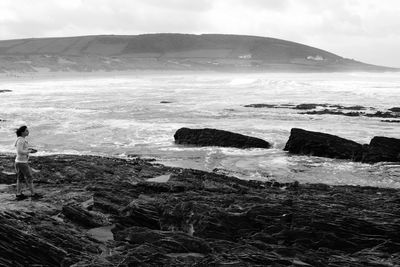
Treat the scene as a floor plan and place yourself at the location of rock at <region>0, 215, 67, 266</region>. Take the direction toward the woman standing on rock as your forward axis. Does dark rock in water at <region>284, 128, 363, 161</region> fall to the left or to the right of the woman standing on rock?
right

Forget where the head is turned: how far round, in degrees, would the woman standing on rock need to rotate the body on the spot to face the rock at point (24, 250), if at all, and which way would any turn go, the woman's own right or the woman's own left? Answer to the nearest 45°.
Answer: approximately 90° to the woman's own right

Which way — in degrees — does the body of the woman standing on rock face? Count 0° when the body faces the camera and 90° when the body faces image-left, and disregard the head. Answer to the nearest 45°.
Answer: approximately 270°

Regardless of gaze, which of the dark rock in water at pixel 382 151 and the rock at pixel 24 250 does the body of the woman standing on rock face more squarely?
the dark rock in water

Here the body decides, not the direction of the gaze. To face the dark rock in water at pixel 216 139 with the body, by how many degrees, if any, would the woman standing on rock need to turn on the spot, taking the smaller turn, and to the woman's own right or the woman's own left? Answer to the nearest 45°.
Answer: approximately 45° to the woman's own left
